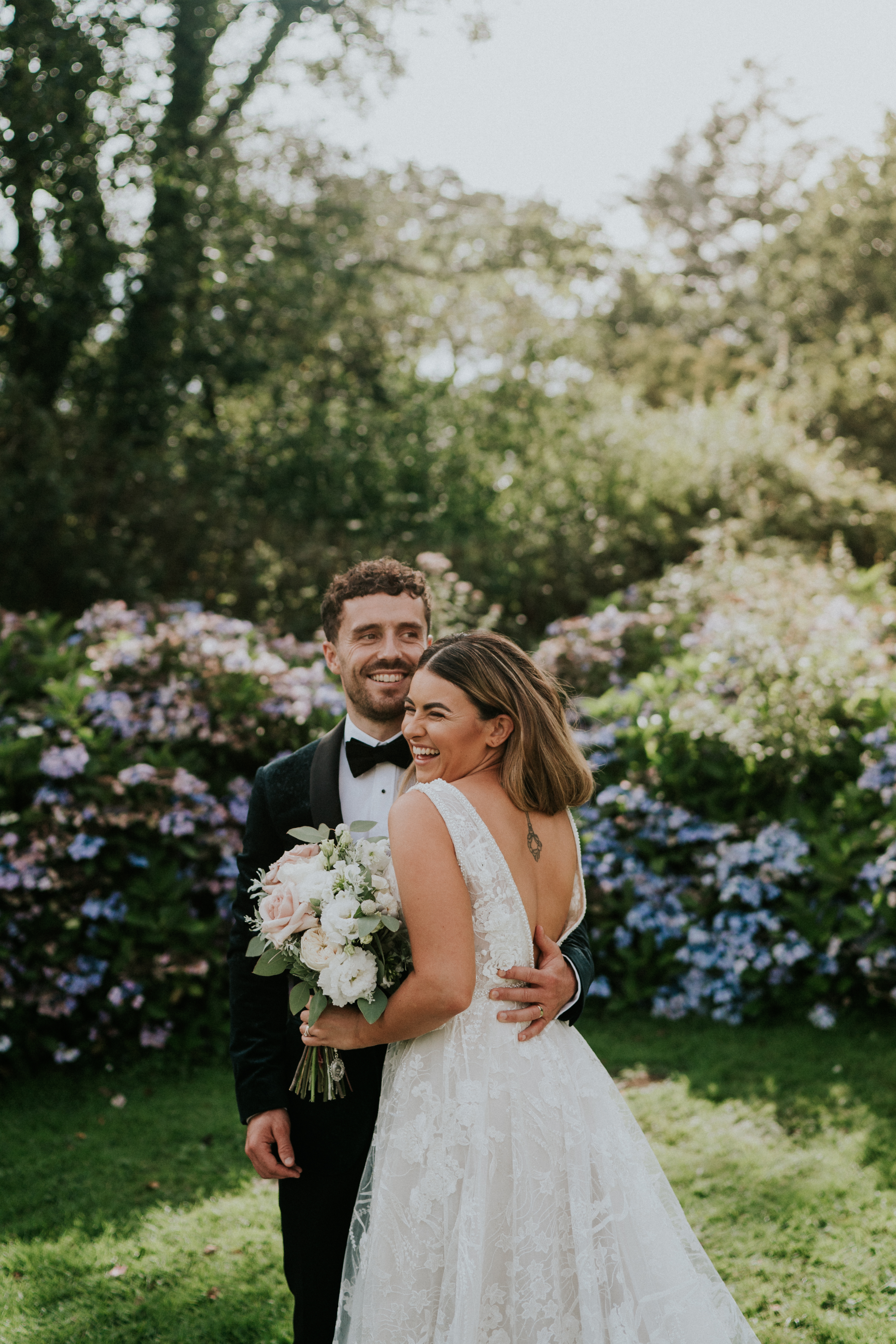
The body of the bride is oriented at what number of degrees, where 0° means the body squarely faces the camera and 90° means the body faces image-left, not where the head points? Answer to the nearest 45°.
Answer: approximately 135°

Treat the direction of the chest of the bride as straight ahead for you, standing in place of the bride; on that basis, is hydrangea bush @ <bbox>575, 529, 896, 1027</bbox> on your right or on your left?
on your right

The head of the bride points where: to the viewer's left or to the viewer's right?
to the viewer's left
